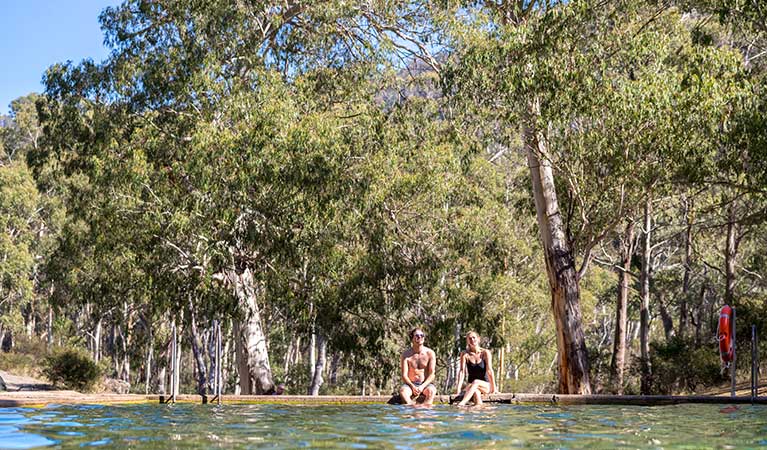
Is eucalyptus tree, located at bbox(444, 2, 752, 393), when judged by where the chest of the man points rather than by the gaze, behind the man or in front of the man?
behind

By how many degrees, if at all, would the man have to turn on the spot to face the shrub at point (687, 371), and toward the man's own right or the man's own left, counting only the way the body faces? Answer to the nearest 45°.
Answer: approximately 135° to the man's own left

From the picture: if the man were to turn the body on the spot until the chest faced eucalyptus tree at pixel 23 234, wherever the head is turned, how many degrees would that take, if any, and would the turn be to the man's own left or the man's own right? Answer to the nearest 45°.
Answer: approximately 135° to the man's own right

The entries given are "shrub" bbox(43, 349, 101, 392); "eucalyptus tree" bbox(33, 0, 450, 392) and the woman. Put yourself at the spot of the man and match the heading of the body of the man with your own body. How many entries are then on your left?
1

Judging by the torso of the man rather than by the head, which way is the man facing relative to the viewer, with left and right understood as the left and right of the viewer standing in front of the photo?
facing the viewer

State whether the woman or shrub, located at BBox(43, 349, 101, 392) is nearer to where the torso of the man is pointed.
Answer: the woman

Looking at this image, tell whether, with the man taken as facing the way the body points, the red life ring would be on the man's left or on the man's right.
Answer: on the man's left

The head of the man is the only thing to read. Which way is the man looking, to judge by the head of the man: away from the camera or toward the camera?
toward the camera

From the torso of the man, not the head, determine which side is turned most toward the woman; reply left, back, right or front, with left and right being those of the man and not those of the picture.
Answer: left

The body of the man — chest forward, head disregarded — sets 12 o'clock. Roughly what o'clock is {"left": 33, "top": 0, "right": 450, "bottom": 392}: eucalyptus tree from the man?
The eucalyptus tree is roughly at 5 o'clock from the man.
